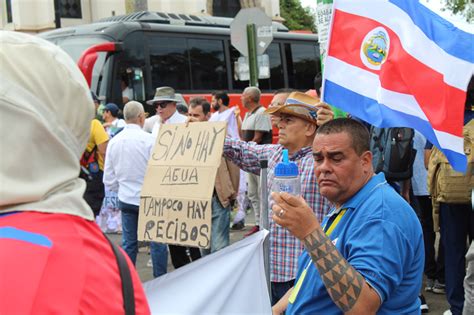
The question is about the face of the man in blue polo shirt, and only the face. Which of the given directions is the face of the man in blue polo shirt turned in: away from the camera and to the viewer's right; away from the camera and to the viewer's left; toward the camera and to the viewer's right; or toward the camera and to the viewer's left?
toward the camera and to the viewer's left

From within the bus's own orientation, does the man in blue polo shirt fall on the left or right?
on its left

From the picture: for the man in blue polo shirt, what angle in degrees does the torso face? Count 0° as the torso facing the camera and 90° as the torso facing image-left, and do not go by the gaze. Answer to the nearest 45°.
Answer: approximately 45°

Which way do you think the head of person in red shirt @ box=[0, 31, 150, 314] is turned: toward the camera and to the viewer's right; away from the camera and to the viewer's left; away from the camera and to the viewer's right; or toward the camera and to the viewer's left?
away from the camera and to the viewer's right

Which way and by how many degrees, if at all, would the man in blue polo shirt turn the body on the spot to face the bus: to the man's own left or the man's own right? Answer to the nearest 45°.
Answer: approximately 135° to the man's own right

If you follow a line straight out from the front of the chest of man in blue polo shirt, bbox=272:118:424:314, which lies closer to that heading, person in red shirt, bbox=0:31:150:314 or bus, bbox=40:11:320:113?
the person in red shirt

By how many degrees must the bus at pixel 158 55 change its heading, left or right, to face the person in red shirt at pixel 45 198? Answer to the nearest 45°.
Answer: approximately 45° to its left
